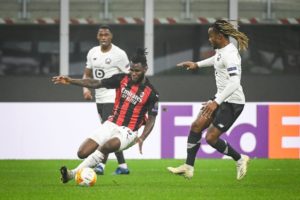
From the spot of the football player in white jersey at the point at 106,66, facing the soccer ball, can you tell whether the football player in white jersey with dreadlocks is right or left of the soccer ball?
left

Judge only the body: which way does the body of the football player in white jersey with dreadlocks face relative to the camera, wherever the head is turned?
to the viewer's left

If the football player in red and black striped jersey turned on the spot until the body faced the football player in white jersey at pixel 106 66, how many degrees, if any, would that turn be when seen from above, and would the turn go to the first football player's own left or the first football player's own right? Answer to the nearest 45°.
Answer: approximately 135° to the first football player's own right

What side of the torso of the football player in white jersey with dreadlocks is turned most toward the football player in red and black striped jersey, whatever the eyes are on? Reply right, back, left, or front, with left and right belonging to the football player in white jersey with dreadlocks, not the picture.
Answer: front

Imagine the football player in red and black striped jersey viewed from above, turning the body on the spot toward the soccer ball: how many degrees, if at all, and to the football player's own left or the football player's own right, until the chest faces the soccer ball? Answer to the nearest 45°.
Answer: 0° — they already face it

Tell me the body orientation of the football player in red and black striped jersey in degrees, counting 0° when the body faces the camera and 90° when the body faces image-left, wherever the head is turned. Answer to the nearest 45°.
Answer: approximately 45°

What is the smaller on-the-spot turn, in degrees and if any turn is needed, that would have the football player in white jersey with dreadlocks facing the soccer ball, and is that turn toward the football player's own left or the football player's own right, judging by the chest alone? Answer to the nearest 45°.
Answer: approximately 45° to the football player's own left

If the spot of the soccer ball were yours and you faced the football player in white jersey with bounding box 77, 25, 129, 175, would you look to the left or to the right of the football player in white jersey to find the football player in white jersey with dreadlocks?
right

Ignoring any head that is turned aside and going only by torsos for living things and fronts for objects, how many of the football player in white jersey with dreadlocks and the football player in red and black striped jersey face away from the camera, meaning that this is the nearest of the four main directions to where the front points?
0
